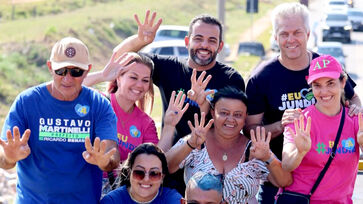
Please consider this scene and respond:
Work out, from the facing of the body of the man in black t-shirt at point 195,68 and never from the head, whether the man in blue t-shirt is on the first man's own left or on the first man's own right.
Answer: on the first man's own right

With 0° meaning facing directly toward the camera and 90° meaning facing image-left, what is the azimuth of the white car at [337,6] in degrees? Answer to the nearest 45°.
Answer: approximately 0°

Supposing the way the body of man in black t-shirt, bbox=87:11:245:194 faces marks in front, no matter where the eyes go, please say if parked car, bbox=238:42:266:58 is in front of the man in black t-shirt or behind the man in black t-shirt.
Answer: behind

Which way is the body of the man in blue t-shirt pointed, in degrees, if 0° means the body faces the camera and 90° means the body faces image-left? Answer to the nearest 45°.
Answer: approximately 0°
